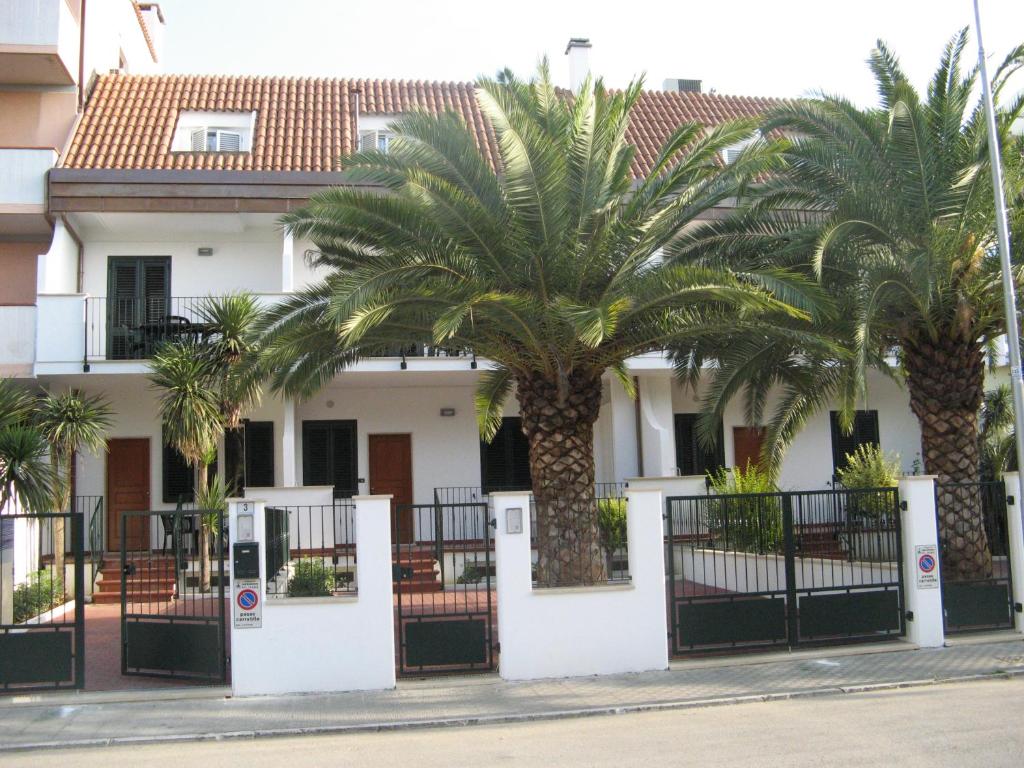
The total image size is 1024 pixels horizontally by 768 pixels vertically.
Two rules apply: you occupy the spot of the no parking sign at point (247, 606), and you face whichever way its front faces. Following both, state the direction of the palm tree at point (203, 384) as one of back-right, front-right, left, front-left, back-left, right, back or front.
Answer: back

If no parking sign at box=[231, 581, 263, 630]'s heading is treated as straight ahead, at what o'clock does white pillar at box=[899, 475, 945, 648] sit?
The white pillar is roughly at 9 o'clock from the no parking sign.

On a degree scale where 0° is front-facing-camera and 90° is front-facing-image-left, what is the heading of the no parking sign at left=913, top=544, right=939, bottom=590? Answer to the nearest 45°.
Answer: approximately 0°

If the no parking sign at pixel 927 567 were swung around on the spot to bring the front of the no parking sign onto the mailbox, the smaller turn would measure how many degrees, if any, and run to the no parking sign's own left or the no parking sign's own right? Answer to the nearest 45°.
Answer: approximately 45° to the no parking sign's own right

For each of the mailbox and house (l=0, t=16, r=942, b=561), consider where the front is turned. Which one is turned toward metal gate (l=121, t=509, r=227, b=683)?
the house

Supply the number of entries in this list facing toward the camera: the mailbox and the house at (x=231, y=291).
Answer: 2

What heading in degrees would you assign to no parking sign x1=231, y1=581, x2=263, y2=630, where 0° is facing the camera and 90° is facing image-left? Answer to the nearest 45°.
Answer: approximately 0°

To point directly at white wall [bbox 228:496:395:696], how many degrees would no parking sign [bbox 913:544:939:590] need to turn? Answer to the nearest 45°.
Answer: approximately 45° to its right
